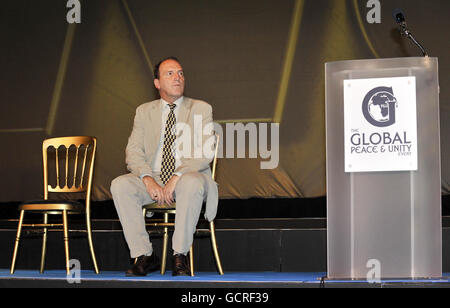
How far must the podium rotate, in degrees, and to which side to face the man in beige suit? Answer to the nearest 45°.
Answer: approximately 135° to its right

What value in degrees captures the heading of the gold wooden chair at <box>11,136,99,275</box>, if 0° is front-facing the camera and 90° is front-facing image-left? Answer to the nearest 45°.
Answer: approximately 45°

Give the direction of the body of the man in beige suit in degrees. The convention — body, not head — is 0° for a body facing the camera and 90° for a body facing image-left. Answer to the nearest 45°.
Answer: approximately 0°

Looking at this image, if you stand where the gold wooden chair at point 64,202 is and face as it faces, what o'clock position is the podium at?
The podium is roughly at 9 o'clock from the gold wooden chair.

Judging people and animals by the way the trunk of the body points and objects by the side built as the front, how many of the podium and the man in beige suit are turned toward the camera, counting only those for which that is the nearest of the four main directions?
2

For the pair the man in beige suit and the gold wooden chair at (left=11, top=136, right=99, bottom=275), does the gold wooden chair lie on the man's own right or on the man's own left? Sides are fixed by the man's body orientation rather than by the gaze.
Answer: on the man's own right

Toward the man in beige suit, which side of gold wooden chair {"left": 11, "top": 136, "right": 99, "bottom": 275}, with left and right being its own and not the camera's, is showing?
left

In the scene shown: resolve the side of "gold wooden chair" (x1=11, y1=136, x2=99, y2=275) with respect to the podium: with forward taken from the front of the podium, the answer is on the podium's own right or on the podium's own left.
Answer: on the podium's own right
